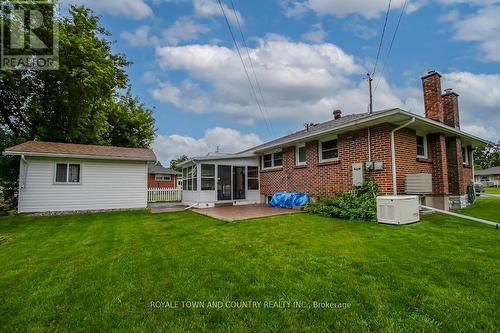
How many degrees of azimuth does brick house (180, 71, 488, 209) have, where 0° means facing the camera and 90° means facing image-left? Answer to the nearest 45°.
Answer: approximately 225°

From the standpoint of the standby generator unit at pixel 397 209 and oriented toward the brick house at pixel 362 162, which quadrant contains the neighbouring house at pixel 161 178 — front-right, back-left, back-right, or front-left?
front-left

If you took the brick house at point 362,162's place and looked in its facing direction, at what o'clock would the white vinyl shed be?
The white vinyl shed is roughly at 7 o'clock from the brick house.

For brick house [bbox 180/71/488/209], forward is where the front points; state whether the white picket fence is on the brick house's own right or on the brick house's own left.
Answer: on the brick house's own left

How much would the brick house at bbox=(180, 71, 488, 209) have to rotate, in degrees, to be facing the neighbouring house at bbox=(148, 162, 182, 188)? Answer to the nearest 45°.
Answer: approximately 90° to its left

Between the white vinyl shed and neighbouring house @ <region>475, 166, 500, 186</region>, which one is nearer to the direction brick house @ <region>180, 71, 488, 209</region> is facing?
the neighbouring house

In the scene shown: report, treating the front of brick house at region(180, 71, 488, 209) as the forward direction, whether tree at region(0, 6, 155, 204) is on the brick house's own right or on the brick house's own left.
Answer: on the brick house's own left

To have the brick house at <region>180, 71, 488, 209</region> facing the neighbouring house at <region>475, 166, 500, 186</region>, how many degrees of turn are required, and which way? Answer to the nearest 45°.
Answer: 0° — it already faces it
